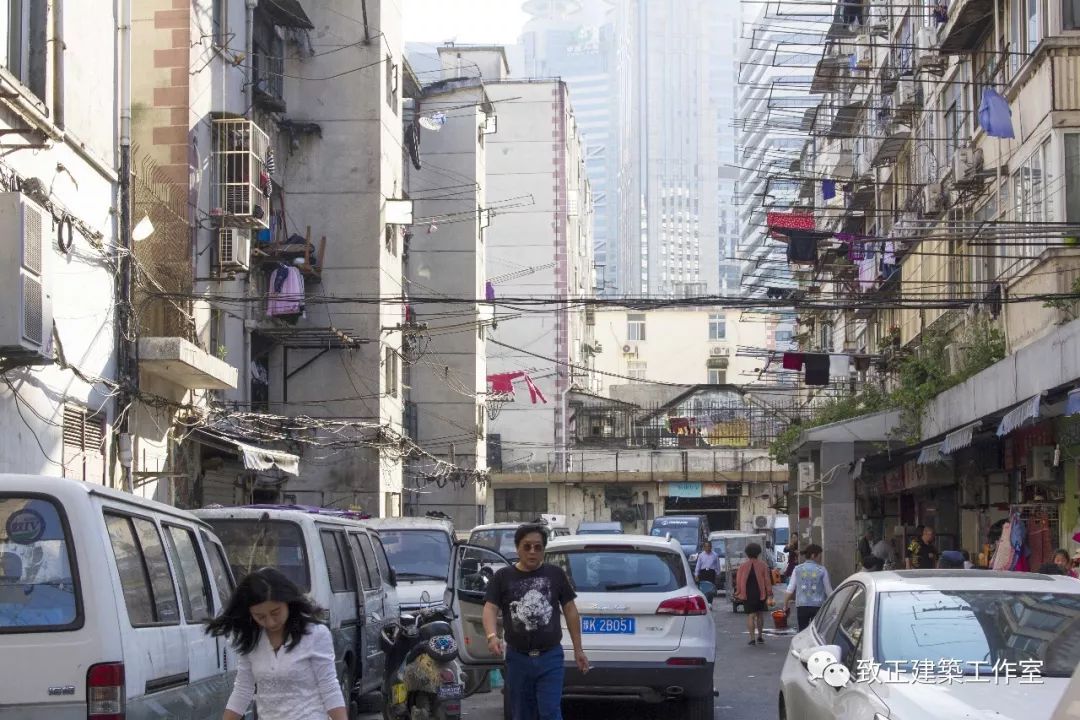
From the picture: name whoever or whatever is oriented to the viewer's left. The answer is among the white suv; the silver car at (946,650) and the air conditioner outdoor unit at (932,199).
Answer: the air conditioner outdoor unit

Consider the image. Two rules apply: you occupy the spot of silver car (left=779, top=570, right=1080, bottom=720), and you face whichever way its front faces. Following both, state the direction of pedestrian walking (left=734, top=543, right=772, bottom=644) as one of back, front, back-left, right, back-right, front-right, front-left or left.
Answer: back-left

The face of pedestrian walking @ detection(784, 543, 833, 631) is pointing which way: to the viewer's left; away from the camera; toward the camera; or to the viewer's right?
away from the camera

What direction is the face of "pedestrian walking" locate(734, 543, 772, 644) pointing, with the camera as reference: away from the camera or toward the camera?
away from the camera

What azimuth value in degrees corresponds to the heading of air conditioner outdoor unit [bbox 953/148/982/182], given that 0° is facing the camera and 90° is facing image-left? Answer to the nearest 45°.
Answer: approximately 90°

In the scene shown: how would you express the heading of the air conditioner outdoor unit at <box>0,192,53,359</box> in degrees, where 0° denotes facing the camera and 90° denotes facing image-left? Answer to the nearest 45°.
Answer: approximately 270°

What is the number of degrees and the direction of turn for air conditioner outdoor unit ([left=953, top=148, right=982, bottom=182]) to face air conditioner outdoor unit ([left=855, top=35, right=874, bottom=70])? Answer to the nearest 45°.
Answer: approximately 90° to its right

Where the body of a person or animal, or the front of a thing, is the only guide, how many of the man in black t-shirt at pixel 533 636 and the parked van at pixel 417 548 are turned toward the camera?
2

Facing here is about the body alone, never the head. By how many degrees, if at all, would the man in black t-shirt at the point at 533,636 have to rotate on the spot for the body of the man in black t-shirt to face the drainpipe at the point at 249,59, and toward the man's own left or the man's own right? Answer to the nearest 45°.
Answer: approximately 180°

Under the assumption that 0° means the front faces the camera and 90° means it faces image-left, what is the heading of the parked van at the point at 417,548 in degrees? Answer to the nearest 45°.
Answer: approximately 0°

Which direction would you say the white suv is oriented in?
away from the camera

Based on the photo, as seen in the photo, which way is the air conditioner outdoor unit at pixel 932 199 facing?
to the viewer's left
